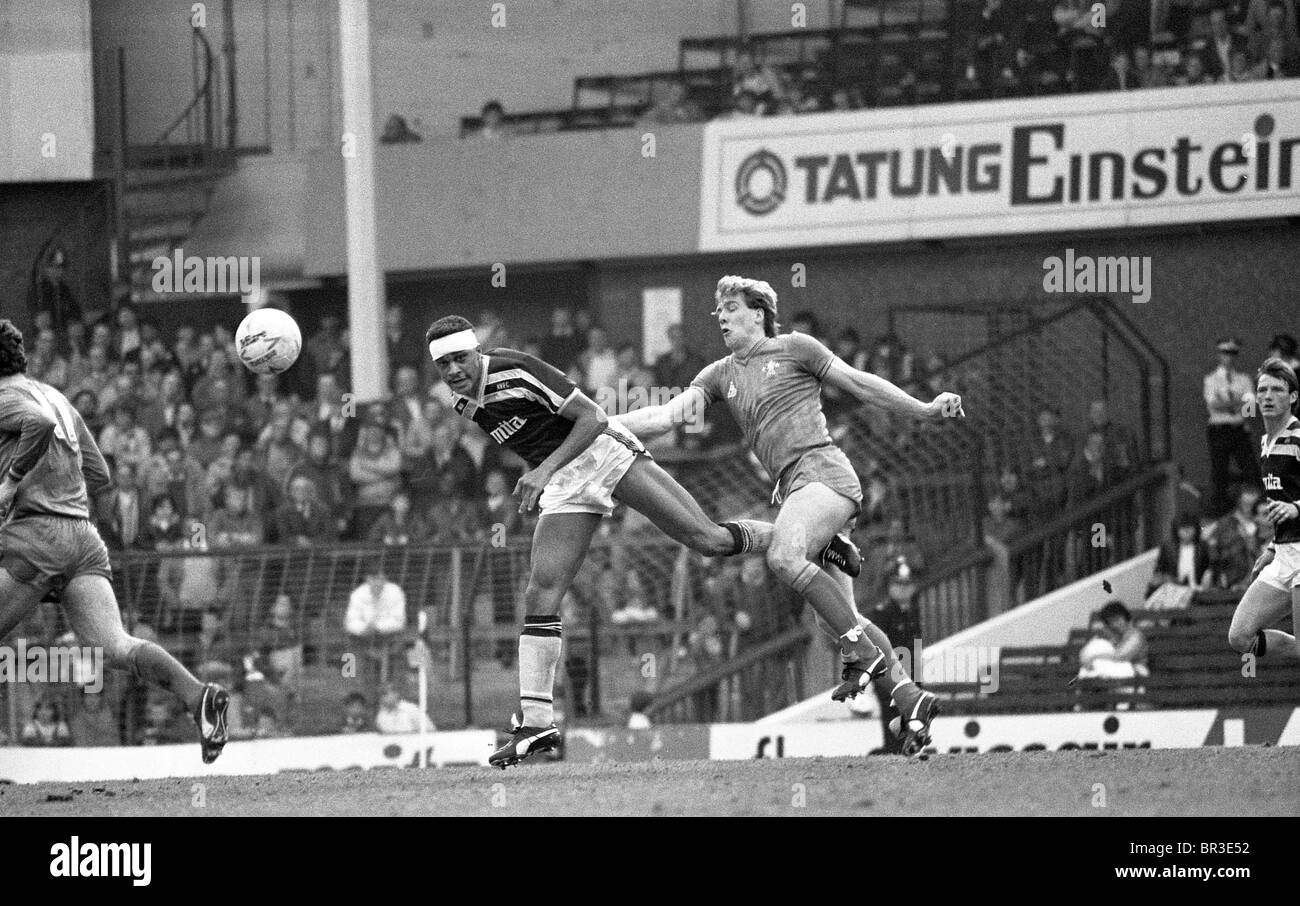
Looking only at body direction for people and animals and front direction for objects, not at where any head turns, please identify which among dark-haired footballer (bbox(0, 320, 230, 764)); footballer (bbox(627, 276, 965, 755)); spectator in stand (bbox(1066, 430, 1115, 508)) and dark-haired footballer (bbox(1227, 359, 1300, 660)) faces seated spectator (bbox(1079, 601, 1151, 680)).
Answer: the spectator in stand

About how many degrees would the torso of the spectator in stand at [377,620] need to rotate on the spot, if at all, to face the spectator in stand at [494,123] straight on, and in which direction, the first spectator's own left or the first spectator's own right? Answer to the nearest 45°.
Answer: approximately 180°

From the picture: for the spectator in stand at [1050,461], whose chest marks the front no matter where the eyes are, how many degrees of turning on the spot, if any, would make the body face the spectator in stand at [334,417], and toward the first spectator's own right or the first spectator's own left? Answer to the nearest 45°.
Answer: approximately 90° to the first spectator's own right

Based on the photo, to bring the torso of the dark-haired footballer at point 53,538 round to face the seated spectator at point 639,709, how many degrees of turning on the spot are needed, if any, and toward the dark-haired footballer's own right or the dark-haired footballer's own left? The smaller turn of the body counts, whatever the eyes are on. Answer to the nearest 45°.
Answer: approximately 90° to the dark-haired footballer's own right

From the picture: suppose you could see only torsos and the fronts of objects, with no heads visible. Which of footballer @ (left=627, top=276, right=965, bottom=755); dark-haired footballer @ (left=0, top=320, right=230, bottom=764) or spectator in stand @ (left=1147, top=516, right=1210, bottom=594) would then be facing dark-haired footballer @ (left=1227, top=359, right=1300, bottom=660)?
the spectator in stand

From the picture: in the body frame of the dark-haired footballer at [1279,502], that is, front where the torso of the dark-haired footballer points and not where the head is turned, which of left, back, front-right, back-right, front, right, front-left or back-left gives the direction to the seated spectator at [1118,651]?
back-right

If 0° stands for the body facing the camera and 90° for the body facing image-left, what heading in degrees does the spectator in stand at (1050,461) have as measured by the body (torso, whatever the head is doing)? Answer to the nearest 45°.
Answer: approximately 0°
